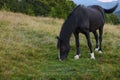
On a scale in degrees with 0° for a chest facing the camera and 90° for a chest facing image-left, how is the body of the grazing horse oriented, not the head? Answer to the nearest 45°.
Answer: approximately 45°
